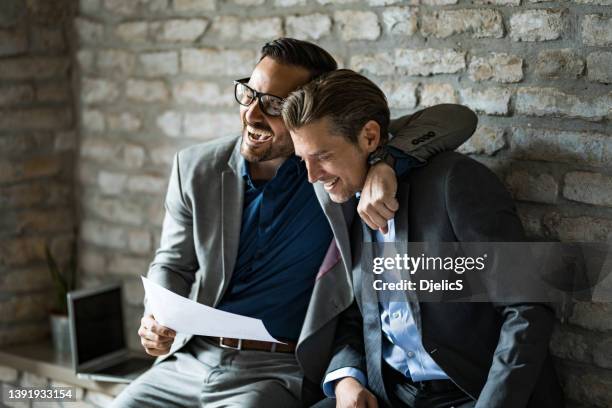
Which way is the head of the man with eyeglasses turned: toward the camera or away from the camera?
toward the camera

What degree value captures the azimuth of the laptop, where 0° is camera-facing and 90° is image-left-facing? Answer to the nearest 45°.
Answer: approximately 315°

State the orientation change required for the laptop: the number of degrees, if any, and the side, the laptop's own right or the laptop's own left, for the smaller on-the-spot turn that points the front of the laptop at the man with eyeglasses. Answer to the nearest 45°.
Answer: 0° — it already faces them
